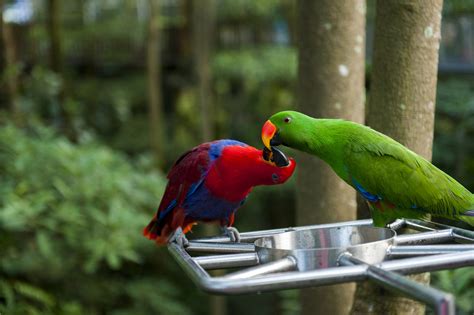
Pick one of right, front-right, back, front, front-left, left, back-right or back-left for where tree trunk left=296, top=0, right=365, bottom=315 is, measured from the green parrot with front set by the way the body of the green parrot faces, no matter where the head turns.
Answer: right

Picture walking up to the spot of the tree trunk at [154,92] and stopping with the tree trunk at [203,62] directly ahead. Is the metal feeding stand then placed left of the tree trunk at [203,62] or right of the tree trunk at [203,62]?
right

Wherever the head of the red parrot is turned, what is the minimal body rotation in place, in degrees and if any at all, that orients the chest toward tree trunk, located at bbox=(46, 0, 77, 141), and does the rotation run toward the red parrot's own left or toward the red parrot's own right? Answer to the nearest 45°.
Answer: approximately 90° to the red parrot's own left

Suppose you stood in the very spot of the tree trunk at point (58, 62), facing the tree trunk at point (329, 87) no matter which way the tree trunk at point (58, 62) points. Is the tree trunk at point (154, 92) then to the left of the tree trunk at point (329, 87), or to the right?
left

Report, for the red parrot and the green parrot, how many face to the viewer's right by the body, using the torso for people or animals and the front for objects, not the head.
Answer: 1

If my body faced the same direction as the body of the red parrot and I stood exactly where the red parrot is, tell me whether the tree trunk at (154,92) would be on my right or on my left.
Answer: on my left

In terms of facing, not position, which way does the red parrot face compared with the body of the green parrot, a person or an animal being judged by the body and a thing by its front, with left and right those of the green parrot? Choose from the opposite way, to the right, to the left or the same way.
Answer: the opposite way

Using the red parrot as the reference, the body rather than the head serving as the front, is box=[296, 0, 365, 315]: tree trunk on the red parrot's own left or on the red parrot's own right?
on the red parrot's own left

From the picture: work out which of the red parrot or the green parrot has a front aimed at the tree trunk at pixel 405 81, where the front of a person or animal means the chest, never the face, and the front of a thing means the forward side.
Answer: the red parrot

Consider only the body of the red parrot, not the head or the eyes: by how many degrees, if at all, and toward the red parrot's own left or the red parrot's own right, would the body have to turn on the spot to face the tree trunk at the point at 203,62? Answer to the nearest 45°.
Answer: approximately 90° to the red parrot's own left

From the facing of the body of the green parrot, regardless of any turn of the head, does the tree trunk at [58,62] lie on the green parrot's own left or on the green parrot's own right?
on the green parrot's own right

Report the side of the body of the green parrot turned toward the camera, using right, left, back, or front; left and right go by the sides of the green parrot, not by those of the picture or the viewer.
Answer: left

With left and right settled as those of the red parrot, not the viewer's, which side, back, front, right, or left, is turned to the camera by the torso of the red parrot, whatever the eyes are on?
right

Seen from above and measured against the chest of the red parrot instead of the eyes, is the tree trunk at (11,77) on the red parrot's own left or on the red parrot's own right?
on the red parrot's own left
